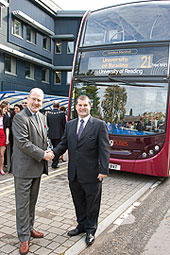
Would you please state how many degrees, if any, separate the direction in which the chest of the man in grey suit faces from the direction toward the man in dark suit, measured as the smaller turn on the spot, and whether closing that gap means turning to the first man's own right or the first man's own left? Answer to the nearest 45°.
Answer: approximately 45° to the first man's own left

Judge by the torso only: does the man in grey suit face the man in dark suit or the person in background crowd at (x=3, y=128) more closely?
the man in dark suit

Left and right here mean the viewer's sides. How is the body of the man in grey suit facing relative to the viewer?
facing the viewer and to the right of the viewer

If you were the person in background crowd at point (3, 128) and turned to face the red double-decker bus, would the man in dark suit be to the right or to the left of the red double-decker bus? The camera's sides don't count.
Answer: right

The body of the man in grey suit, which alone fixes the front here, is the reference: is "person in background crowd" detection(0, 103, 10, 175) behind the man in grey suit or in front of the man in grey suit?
behind

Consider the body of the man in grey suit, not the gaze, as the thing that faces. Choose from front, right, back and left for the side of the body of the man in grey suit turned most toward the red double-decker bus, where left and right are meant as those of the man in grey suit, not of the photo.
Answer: left
